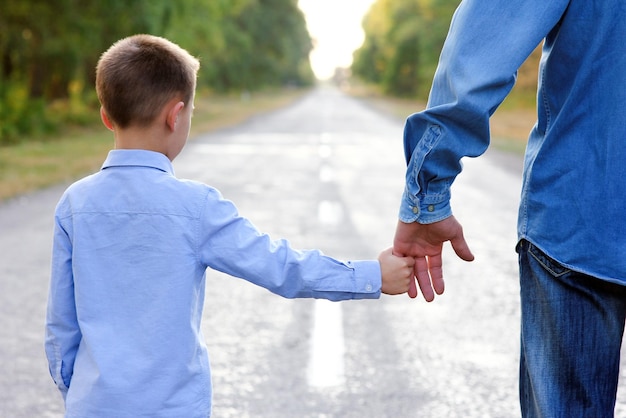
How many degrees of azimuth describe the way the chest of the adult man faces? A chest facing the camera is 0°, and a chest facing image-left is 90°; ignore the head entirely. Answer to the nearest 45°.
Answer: approximately 180°

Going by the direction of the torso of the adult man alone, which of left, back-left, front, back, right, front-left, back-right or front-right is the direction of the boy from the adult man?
left
